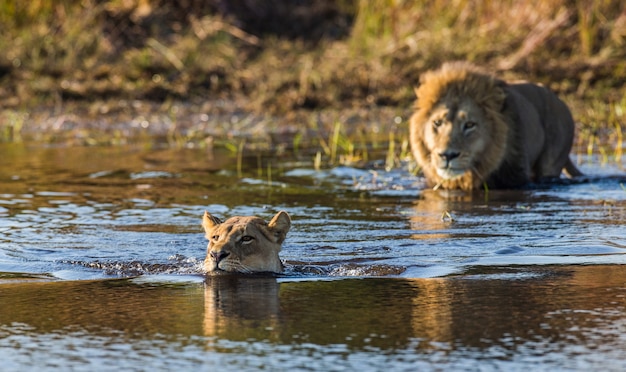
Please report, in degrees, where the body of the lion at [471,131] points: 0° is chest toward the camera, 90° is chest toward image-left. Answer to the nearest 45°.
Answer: approximately 45°

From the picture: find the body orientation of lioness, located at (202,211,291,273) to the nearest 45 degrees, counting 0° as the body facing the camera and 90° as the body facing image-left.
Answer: approximately 45°

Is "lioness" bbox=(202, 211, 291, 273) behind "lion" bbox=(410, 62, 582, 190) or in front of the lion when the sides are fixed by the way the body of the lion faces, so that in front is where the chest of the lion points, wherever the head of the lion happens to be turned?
in front

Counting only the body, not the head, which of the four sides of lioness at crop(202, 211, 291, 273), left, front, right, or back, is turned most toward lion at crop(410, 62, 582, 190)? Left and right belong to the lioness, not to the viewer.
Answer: back
